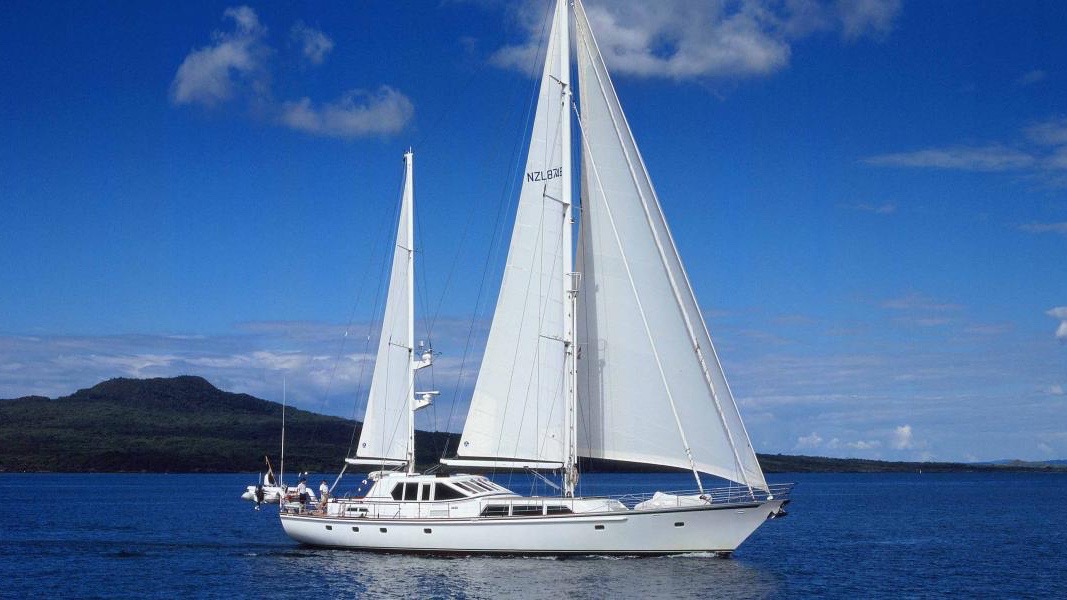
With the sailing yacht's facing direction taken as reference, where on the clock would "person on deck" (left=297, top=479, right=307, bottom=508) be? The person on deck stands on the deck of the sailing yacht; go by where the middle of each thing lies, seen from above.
The person on deck is roughly at 7 o'clock from the sailing yacht.

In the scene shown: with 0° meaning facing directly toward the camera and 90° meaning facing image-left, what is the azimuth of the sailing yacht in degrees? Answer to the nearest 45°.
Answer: approximately 270°
